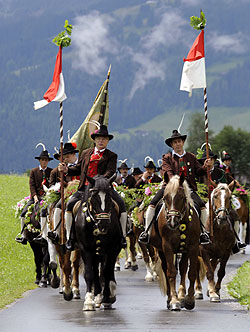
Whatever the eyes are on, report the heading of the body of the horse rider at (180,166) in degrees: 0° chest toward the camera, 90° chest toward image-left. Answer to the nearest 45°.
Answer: approximately 0°

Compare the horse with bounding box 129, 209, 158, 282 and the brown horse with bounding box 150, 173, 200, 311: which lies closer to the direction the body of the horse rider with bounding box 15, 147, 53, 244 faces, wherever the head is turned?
the brown horse
